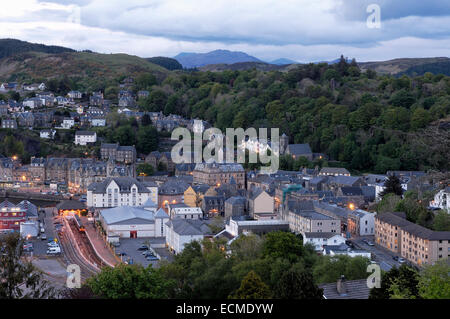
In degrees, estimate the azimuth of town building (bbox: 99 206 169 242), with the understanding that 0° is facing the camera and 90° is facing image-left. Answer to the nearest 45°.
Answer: approximately 0°

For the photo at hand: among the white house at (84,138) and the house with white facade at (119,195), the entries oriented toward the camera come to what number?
2

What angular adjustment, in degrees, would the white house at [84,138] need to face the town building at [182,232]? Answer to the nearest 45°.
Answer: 0° — it already faces it

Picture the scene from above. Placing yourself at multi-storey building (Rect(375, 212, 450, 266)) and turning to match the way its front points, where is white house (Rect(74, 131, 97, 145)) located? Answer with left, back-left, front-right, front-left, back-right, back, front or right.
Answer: right

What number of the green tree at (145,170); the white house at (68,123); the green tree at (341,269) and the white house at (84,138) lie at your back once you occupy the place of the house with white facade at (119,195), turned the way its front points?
3

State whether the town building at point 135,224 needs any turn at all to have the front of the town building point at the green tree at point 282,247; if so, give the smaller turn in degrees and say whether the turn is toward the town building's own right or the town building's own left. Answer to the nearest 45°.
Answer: approximately 45° to the town building's own left

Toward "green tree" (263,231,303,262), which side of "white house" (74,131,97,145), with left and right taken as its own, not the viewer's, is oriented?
front

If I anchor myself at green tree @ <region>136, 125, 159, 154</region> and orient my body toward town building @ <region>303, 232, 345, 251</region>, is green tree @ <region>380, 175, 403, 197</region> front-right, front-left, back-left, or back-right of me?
front-left

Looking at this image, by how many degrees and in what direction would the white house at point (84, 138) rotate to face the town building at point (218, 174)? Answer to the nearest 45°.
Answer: approximately 45° to its left

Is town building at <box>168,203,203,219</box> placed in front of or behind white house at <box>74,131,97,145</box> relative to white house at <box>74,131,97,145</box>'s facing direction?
in front

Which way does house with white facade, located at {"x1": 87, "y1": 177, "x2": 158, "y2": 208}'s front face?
toward the camera

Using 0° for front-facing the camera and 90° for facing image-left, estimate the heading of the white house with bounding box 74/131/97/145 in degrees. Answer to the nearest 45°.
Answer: approximately 0°

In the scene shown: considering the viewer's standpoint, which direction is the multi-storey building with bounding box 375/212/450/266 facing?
facing the viewer and to the left of the viewer

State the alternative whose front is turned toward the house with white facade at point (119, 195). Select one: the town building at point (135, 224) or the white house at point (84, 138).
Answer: the white house

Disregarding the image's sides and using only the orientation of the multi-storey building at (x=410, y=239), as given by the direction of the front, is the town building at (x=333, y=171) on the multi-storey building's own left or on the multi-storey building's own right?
on the multi-storey building's own right

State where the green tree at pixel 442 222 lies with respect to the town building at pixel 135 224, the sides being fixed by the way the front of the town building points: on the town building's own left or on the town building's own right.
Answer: on the town building's own left

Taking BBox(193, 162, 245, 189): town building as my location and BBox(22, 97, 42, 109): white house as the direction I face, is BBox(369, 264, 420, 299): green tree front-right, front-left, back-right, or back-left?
back-left
